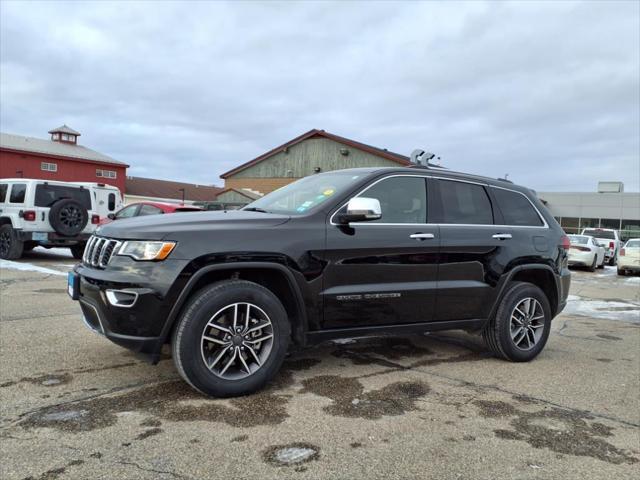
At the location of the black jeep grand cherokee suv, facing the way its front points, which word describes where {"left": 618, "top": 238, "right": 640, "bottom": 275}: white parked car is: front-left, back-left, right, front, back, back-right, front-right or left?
back

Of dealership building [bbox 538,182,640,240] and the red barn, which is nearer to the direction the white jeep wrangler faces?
the red barn

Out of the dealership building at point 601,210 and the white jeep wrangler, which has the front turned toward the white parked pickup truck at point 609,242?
the dealership building

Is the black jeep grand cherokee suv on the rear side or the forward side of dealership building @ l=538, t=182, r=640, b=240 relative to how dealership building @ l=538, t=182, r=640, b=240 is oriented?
on the forward side

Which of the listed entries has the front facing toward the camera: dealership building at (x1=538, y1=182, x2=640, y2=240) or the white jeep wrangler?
the dealership building

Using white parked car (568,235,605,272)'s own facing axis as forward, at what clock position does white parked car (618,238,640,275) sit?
white parked car (618,238,640,275) is roughly at 2 o'clock from white parked car (568,235,605,272).

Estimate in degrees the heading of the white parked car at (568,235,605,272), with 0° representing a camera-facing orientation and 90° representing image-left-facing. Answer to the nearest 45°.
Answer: approximately 225°

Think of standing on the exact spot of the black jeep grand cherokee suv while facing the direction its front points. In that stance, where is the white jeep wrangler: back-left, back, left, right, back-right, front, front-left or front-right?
right

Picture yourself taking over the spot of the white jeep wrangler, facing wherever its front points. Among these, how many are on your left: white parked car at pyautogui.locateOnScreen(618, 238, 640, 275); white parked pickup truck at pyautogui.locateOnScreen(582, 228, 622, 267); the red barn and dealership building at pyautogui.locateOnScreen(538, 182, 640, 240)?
0

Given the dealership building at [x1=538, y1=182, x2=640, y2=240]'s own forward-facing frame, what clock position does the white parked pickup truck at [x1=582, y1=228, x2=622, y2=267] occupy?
The white parked pickup truck is roughly at 12 o'clock from the dealership building.

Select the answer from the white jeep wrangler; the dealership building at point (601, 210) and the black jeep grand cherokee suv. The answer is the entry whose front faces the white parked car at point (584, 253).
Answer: the dealership building

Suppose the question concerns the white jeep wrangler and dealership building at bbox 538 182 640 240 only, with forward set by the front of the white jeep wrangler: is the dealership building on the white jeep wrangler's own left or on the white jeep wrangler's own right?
on the white jeep wrangler's own right

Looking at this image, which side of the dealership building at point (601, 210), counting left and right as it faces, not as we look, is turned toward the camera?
front

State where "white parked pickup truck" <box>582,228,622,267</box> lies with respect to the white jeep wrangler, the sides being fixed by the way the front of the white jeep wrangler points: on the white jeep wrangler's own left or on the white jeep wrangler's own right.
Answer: on the white jeep wrangler's own right

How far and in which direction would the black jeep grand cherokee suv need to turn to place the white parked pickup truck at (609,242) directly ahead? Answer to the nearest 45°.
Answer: approximately 180°

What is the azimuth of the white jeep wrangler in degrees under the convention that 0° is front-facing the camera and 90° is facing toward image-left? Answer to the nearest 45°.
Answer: approximately 135°
